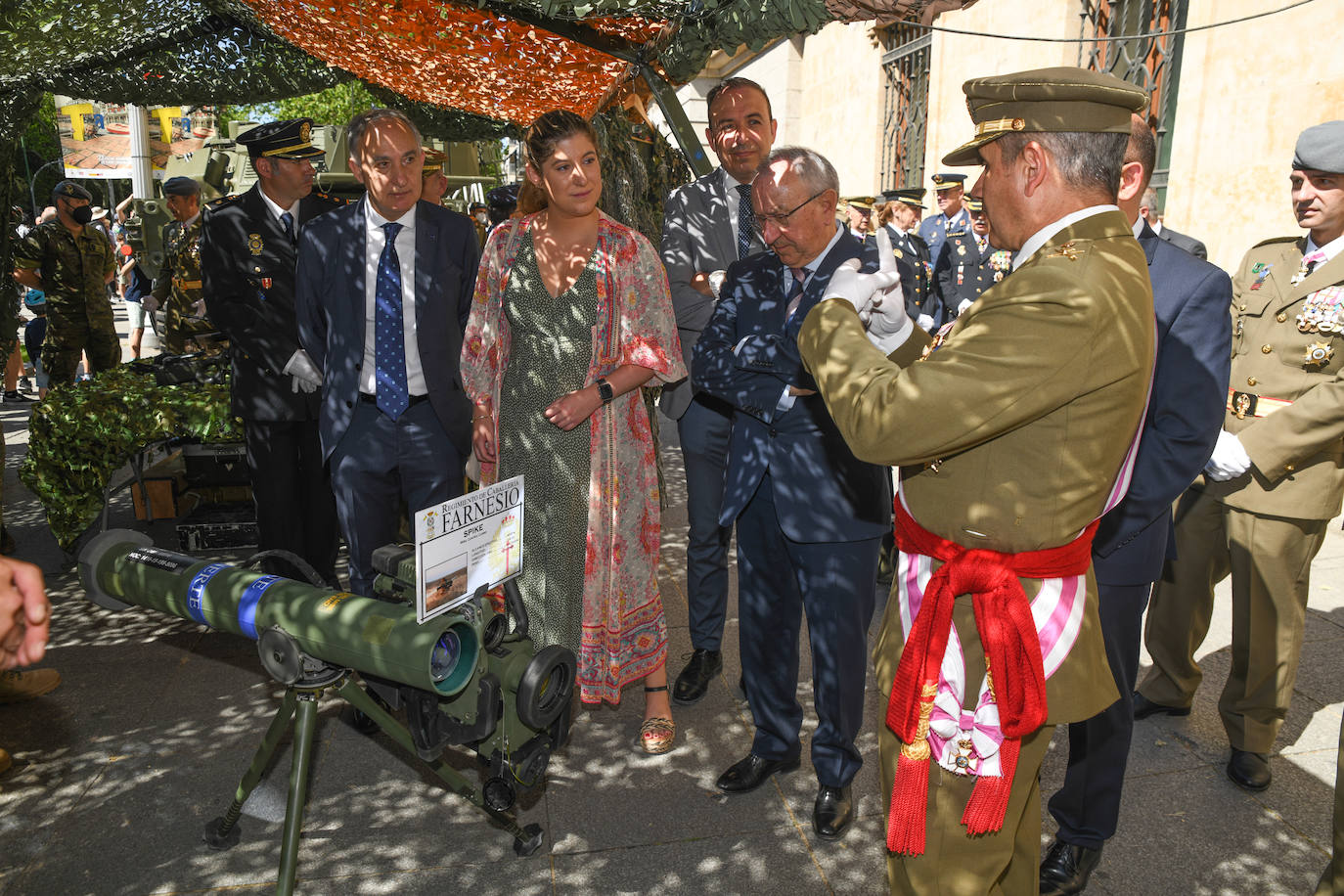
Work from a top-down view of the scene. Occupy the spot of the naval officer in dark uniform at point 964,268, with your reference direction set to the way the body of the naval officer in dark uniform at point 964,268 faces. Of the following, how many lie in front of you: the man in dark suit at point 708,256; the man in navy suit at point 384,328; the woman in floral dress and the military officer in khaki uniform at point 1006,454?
4

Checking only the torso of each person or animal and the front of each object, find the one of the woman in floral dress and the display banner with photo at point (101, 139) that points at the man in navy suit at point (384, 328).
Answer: the display banner with photo

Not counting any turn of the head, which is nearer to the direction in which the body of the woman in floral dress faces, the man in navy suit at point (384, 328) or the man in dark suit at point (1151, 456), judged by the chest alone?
the man in dark suit

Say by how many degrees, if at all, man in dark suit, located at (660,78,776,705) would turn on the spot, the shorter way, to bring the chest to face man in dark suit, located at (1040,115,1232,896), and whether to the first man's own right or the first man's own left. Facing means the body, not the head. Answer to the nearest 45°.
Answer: approximately 45° to the first man's own left

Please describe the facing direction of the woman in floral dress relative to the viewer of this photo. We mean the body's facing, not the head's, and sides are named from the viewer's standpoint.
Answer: facing the viewer

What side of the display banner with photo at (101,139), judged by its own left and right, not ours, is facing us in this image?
front

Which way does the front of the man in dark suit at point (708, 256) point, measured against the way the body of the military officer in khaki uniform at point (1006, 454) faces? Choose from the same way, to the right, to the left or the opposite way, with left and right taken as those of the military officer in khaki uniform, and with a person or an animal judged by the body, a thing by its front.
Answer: to the left

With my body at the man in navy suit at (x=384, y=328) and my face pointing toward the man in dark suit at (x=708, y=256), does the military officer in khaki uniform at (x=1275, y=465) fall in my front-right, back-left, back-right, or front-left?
front-right

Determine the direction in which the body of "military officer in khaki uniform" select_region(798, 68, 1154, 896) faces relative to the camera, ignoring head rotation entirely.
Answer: to the viewer's left

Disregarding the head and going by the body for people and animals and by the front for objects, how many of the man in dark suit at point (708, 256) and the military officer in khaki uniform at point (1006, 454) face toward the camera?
1

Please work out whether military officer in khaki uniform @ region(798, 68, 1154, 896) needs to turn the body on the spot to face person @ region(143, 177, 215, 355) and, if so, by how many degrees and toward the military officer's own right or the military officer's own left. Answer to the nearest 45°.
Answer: approximately 45° to the military officer's own right

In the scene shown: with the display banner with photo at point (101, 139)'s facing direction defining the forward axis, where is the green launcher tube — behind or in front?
in front

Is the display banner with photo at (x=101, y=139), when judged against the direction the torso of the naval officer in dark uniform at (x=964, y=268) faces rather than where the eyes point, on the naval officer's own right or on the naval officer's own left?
on the naval officer's own right

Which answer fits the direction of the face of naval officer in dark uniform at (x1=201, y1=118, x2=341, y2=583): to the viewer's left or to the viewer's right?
to the viewer's right

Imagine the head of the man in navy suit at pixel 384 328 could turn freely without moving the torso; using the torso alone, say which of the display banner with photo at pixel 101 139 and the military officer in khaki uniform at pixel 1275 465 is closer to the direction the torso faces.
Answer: the military officer in khaki uniform
